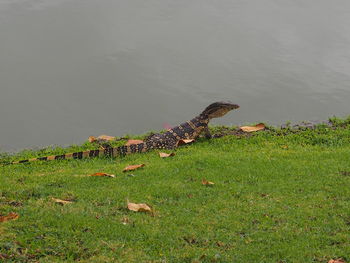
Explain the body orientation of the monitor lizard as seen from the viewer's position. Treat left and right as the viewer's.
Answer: facing to the right of the viewer

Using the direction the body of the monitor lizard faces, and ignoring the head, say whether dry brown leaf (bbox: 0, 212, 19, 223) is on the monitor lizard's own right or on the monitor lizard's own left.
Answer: on the monitor lizard's own right

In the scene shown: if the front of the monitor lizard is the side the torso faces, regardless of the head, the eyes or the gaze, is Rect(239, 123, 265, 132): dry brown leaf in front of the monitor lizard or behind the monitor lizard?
in front

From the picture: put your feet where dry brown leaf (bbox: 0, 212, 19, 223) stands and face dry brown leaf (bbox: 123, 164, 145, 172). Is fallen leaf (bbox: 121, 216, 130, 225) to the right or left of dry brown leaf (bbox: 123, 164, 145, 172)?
right

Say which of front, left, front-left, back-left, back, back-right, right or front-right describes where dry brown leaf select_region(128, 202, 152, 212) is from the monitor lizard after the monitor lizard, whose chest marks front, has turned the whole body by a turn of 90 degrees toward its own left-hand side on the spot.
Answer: back
